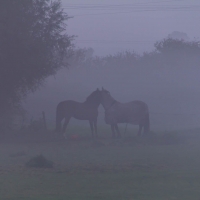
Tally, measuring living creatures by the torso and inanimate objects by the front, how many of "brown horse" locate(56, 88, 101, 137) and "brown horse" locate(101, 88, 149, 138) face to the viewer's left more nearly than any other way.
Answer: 1

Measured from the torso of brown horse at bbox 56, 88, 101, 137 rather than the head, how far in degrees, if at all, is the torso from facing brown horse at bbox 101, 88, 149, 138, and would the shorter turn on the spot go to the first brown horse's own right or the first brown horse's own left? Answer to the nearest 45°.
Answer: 0° — it already faces it

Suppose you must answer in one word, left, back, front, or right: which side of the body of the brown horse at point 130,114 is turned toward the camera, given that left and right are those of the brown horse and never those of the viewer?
left

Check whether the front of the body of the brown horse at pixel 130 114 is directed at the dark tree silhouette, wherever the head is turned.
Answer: yes

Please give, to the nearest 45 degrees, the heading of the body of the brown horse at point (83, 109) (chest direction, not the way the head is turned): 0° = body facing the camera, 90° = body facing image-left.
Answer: approximately 270°

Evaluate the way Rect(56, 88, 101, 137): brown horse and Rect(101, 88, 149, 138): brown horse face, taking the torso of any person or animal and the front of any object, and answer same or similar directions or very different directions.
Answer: very different directions

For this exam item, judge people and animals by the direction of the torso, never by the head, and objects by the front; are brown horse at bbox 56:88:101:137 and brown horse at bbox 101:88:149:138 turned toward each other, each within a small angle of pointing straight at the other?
yes
